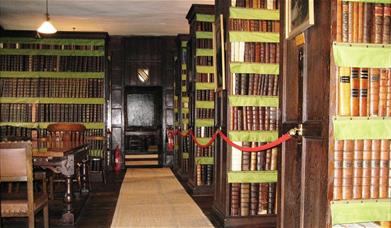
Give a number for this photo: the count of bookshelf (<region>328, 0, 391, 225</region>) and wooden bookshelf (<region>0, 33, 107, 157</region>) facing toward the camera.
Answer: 2

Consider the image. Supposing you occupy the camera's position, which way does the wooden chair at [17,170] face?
facing away from the viewer and to the right of the viewer

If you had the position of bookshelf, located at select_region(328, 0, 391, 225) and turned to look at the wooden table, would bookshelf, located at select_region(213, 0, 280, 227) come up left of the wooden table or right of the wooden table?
right

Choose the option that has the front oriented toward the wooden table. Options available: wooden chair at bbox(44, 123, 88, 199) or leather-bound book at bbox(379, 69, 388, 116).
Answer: the wooden chair
